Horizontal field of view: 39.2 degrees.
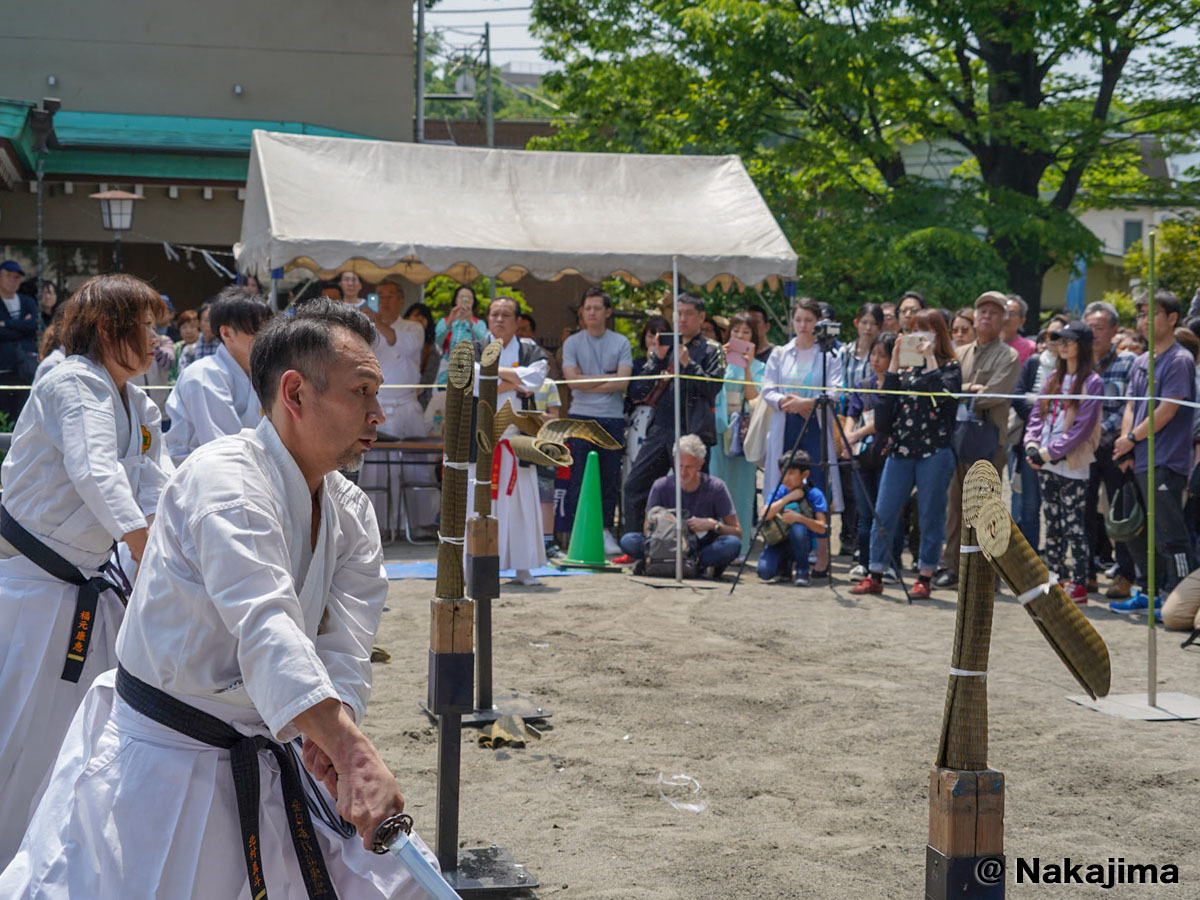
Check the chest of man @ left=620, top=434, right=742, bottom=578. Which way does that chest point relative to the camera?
toward the camera

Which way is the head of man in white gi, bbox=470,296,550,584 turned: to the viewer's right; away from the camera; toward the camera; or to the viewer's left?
toward the camera

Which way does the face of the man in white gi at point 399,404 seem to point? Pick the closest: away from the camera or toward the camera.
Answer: toward the camera

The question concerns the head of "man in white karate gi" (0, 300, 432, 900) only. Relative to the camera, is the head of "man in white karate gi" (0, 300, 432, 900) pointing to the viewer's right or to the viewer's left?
to the viewer's right

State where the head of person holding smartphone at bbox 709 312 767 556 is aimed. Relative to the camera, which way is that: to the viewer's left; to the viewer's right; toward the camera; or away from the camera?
toward the camera

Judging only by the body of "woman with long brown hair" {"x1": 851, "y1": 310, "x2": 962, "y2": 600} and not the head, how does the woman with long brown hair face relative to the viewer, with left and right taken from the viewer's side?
facing the viewer and to the left of the viewer

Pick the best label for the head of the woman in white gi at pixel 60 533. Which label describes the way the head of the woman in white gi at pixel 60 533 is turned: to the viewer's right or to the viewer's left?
to the viewer's right
